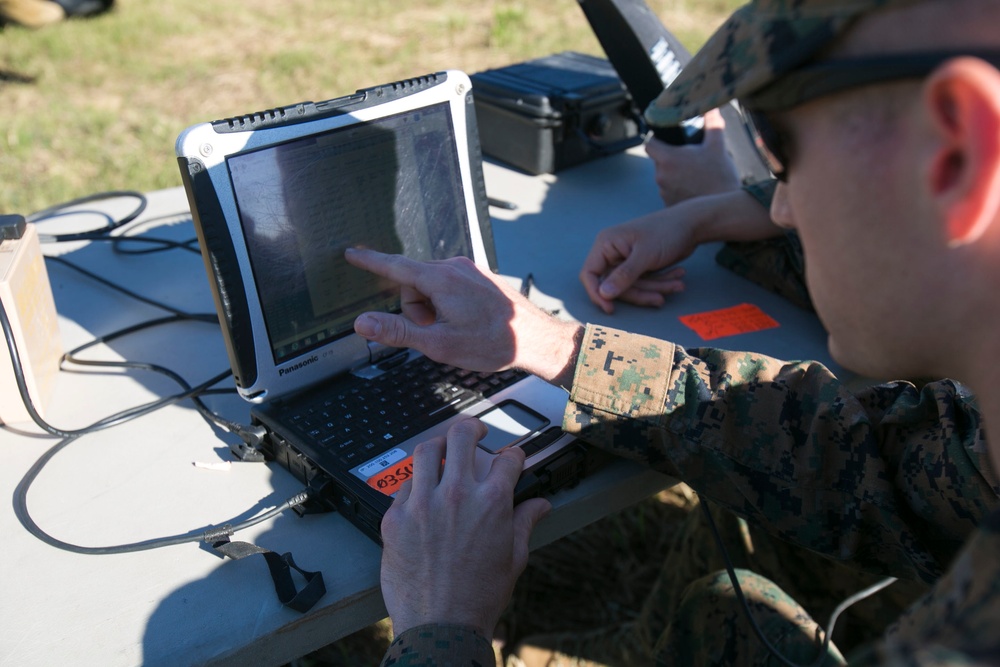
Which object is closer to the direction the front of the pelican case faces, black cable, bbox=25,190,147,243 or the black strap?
the black strap

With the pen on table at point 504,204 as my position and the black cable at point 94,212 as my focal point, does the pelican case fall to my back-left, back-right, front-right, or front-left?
back-right

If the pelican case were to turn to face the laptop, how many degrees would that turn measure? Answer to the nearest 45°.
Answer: approximately 45° to its right

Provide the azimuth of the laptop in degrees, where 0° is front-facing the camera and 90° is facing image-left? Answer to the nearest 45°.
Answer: approximately 315°
